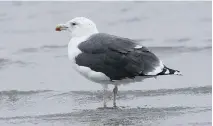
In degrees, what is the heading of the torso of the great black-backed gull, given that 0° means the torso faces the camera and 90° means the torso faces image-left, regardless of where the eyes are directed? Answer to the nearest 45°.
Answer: approximately 90°
